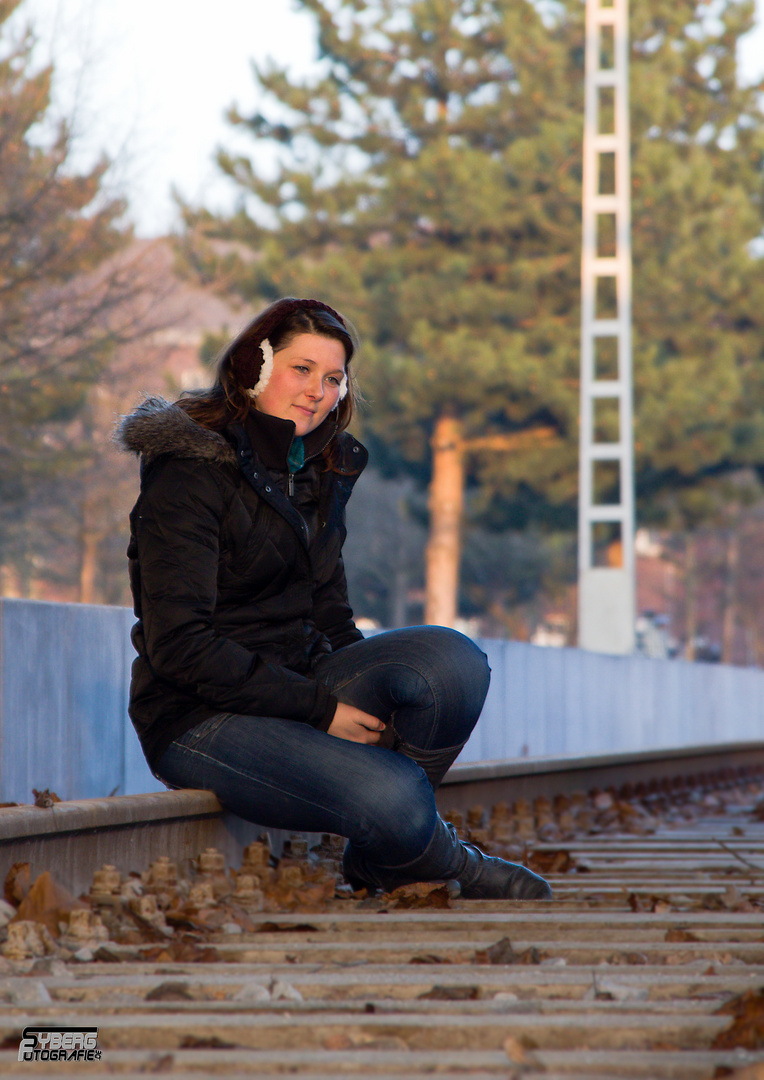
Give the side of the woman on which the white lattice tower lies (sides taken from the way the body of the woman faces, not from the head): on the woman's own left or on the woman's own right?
on the woman's own left

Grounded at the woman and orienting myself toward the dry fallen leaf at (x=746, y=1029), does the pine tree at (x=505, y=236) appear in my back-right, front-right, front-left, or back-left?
back-left

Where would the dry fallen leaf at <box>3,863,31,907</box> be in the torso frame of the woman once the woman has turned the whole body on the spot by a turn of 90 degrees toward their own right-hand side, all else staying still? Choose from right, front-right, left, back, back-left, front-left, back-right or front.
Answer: front

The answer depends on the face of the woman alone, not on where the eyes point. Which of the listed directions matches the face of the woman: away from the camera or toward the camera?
toward the camera

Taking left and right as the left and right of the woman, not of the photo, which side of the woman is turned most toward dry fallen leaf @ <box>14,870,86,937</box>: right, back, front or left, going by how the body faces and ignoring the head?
right

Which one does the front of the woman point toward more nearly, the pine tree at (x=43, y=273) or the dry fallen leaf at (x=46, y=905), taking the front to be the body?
the dry fallen leaf

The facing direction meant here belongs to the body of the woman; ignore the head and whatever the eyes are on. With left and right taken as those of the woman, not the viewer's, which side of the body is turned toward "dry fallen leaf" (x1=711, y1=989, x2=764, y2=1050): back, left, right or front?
front

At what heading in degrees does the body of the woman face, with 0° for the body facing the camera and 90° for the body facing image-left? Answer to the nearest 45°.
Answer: approximately 315°

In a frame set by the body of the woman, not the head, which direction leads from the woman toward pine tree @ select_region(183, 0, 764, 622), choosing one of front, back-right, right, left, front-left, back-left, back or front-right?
back-left

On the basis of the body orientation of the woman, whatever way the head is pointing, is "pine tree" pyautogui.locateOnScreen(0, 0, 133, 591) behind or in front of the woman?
behind
